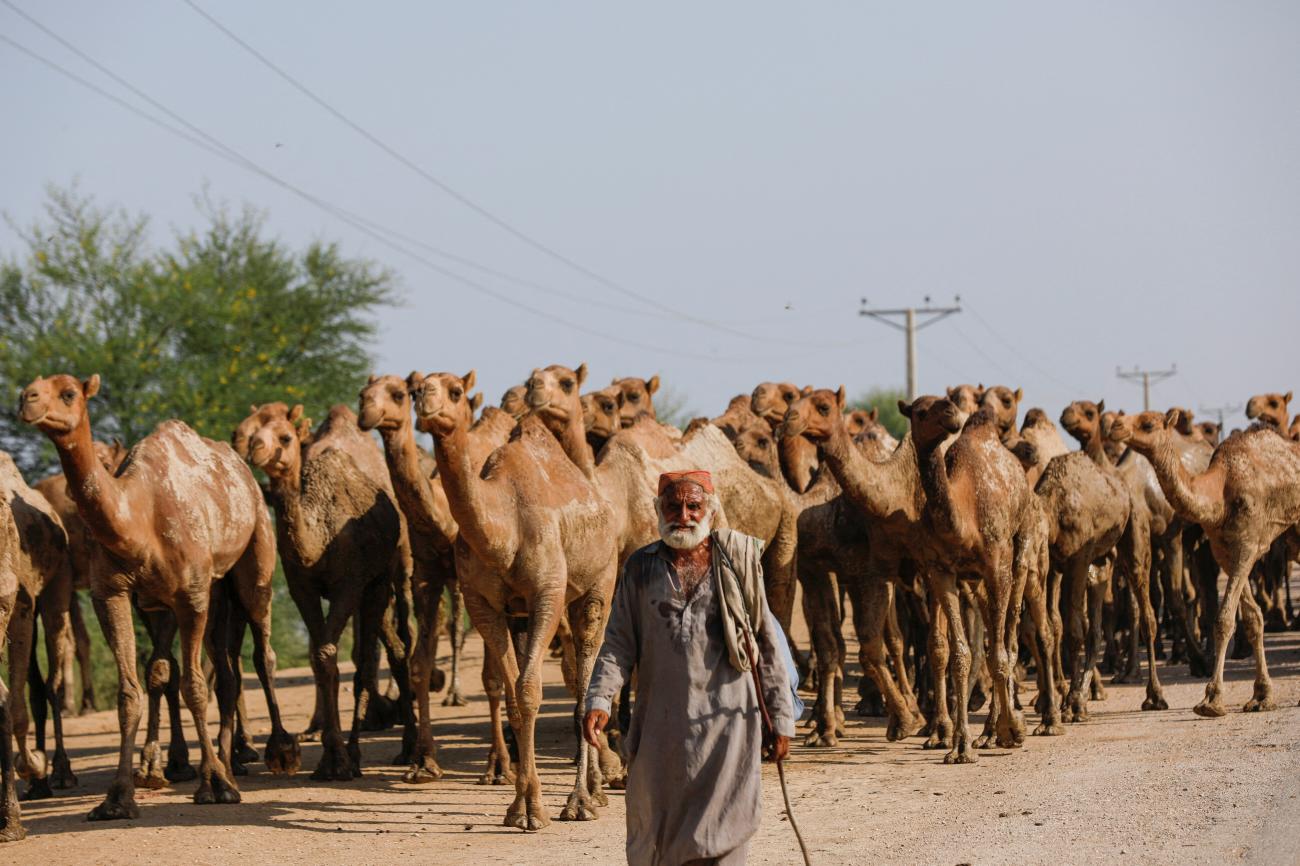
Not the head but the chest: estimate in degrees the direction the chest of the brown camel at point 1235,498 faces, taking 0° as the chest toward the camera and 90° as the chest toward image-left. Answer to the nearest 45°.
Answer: approximately 90°

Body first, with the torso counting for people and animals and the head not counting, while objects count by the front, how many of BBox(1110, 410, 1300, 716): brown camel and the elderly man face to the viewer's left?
1

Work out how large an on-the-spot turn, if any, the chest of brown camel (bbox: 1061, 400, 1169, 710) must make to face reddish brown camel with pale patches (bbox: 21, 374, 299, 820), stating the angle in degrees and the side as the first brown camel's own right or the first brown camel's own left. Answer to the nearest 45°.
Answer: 0° — it already faces it

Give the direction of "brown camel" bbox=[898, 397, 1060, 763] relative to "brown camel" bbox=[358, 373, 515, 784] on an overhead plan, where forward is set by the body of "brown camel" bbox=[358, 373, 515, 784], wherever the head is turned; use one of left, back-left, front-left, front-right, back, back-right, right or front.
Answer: back-left

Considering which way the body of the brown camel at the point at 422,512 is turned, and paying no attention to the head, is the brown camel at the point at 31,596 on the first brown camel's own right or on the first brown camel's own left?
on the first brown camel's own right

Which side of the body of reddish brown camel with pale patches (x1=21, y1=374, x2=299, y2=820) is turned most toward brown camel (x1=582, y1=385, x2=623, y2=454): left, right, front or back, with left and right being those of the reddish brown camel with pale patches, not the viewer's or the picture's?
back

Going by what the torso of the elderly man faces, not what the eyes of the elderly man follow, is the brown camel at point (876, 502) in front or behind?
behind

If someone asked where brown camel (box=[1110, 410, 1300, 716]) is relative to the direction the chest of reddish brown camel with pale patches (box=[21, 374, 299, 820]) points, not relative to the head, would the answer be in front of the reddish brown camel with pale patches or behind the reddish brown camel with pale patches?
behind
